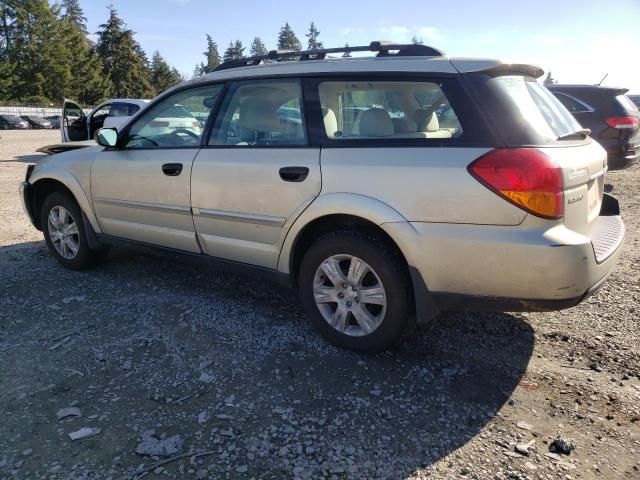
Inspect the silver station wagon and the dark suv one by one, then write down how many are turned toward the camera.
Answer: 0

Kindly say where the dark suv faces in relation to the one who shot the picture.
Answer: facing away from the viewer and to the left of the viewer

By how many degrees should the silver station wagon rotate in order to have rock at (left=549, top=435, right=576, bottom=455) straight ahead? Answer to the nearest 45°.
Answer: approximately 180°

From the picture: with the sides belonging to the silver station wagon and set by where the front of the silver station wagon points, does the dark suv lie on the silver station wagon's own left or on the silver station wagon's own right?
on the silver station wagon's own right

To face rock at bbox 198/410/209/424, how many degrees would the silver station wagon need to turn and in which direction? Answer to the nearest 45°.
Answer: approximately 90° to its left

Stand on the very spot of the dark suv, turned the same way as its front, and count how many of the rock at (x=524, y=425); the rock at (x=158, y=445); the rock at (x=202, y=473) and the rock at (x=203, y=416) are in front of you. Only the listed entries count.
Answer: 0

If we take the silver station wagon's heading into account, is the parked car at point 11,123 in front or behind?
in front

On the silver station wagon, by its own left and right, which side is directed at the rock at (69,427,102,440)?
left

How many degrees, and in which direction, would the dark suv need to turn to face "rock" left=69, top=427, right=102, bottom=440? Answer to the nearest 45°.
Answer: approximately 135° to its left

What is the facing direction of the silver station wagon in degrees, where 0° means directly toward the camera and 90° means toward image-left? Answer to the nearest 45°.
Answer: approximately 135°

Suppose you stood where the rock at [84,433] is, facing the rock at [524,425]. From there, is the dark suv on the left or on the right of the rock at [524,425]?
left

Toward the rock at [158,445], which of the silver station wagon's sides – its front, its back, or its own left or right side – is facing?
left

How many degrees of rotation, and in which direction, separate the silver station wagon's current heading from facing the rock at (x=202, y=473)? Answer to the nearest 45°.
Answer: approximately 90° to its left
